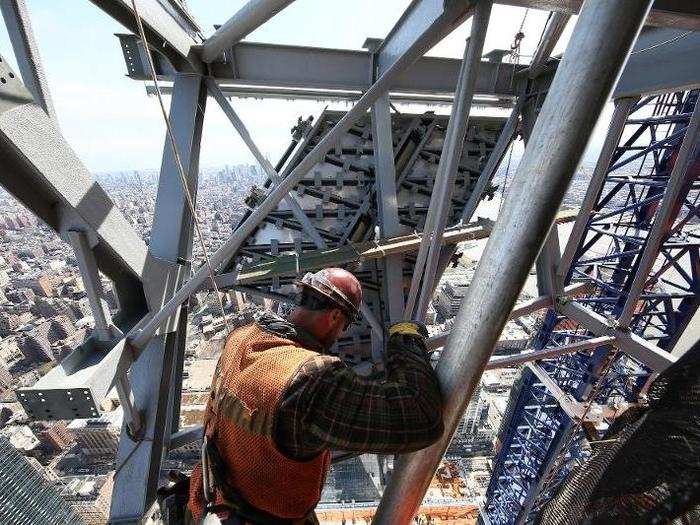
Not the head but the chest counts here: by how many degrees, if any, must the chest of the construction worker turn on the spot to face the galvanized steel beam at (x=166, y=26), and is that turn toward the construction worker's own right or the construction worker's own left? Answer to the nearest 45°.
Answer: approximately 90° to the construction worker's own left

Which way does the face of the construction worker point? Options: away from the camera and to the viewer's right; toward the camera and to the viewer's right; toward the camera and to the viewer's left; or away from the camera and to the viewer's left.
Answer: away from the camera and to the viewer's right

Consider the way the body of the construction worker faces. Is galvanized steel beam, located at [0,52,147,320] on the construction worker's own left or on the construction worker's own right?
on the construction worker's own left

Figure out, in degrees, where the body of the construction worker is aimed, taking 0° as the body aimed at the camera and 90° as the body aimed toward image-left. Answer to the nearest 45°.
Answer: approximately 225°

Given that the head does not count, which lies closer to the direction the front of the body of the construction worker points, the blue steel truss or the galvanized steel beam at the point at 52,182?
the blue steel truss

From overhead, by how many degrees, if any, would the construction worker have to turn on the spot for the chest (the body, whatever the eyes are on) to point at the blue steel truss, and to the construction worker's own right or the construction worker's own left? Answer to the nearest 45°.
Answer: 0° — they already face it

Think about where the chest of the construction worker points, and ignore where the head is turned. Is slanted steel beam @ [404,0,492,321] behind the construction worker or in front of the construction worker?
in front

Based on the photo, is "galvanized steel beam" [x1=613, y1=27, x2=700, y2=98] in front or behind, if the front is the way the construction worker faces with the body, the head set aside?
in front
